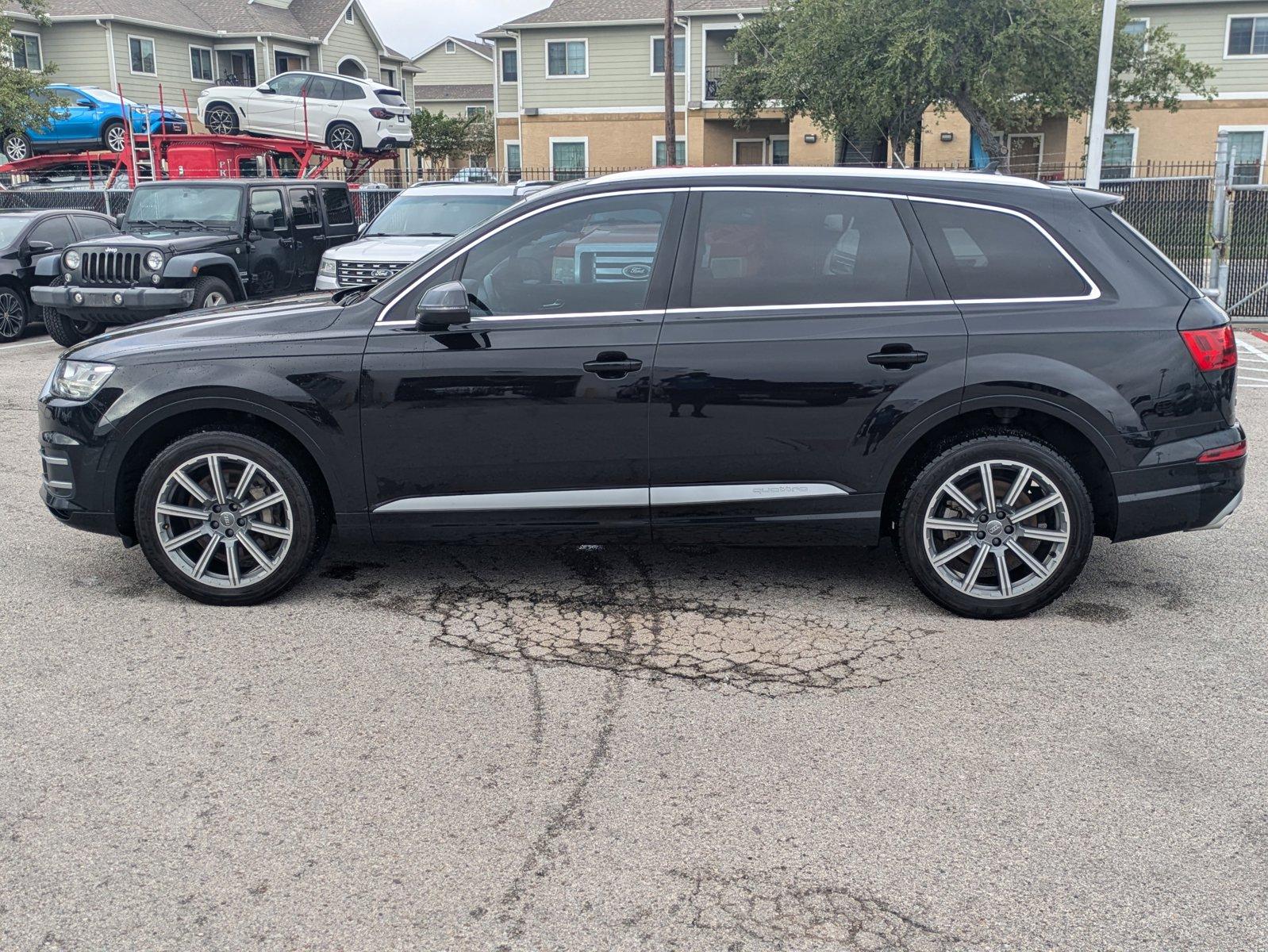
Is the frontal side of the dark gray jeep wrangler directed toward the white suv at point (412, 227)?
no

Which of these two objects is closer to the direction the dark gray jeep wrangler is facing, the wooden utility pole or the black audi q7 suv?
the black audi q7 suv

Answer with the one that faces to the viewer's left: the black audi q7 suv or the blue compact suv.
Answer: the black audi q7 suv

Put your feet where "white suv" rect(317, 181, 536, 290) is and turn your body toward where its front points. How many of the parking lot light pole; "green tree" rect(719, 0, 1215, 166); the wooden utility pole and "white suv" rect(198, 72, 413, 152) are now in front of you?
0

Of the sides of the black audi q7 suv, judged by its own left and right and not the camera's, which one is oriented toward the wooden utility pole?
right

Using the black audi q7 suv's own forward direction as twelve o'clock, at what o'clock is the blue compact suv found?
The blue compact suv is roughly at 2 o'clock from the black audi q7 suv.

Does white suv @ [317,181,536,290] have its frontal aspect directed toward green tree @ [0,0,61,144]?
no

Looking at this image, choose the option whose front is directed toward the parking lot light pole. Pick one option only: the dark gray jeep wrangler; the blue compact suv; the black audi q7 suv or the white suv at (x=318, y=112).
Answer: the blue compact suv

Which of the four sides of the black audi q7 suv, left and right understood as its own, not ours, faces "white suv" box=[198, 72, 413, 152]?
right

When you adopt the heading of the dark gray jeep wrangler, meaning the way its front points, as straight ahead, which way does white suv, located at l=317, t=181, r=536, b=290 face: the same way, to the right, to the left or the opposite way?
the same way

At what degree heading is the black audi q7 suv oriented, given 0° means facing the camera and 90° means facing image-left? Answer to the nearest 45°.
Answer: approximately 90°

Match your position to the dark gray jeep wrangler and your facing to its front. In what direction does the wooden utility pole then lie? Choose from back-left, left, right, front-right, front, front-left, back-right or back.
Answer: back

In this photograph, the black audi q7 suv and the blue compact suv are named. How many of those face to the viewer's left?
1

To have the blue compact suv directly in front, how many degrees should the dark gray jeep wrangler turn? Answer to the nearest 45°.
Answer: approximately 135° to its right

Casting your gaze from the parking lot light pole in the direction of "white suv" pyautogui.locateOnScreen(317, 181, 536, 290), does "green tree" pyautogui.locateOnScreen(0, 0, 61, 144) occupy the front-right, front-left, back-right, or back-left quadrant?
front-right

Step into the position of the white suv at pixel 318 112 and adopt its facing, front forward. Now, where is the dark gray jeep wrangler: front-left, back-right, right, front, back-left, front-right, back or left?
back-left

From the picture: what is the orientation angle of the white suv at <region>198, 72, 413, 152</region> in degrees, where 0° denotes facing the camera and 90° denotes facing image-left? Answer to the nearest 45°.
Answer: approximately 135°

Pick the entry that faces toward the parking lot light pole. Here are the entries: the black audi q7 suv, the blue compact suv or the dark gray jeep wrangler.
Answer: the blue compact suv

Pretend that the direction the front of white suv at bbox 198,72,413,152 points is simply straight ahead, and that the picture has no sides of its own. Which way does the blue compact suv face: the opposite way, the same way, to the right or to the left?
the opposite way
